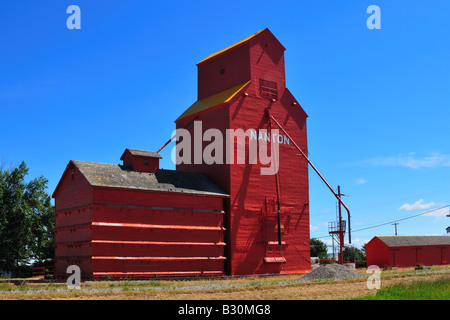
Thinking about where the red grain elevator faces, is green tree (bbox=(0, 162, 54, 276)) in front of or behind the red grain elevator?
behind

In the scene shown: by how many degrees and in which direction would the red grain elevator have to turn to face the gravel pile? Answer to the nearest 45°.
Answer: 0° — it already faces it

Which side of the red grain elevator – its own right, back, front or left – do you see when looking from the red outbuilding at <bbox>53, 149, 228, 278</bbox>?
right

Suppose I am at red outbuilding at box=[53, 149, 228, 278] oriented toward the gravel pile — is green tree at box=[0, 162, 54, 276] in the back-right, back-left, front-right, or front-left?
back-left

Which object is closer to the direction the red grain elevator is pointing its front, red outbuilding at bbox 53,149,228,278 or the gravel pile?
the gravel pile

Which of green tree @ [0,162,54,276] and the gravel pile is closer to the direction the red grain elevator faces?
the gravel pile

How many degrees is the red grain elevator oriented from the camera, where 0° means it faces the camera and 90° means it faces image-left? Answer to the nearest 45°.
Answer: approximately 315°
